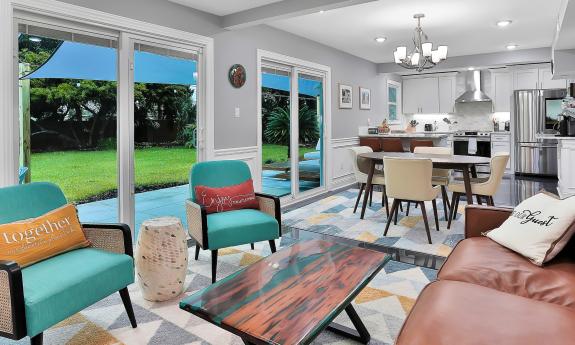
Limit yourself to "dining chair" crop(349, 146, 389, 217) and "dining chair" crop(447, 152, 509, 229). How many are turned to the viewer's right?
1

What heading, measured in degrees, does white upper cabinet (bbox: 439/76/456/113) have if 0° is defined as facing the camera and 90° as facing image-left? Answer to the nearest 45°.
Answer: approximately 0°

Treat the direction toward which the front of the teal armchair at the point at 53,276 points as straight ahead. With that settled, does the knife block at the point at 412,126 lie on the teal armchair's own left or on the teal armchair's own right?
on the teal armchair's own left

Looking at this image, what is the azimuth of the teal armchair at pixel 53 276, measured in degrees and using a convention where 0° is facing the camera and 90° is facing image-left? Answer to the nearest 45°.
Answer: approximately 315°

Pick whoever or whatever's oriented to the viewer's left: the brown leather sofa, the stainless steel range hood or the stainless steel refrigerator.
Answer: the brown leather sofa

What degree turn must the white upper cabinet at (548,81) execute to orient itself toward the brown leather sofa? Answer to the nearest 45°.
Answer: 0° — it already faces it

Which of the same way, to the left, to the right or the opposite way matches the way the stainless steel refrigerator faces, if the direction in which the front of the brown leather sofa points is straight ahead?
to the left

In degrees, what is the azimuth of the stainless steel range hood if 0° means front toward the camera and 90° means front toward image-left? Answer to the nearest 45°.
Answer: approximately 0°

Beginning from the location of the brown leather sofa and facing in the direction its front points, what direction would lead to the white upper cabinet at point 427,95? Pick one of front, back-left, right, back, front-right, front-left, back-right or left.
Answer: right
